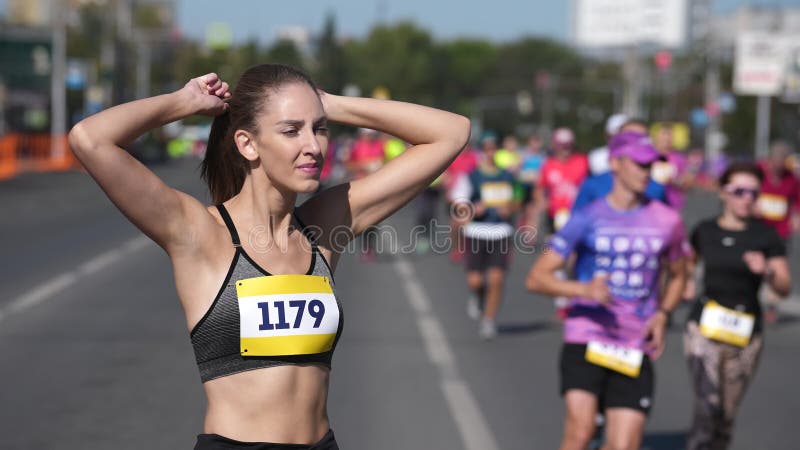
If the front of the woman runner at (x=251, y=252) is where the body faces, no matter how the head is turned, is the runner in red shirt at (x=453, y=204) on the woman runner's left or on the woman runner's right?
on the woman runner's left

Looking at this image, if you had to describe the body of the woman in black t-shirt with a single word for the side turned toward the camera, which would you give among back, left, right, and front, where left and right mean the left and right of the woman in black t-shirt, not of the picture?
front

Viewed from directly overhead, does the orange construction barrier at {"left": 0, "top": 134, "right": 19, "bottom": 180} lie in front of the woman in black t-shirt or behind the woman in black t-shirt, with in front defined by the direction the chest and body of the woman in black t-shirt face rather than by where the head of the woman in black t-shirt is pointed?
behind

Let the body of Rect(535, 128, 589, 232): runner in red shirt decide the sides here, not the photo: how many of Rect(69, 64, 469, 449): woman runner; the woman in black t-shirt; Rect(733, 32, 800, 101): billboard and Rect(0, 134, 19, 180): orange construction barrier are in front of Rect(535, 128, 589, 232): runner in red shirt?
2

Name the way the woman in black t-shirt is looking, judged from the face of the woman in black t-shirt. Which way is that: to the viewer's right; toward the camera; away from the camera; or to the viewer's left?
toward the camera

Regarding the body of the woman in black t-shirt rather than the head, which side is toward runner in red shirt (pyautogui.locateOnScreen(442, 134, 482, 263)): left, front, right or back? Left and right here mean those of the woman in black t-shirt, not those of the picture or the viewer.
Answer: back

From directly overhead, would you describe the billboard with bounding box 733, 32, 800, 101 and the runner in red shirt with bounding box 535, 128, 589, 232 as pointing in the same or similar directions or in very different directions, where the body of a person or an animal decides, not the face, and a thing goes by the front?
same or similar directions

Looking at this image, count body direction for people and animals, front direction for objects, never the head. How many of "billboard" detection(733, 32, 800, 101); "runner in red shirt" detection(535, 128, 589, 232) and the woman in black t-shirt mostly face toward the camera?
3

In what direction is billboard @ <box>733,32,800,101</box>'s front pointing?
toward the camera

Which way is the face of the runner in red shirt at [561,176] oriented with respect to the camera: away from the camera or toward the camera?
toward the camera

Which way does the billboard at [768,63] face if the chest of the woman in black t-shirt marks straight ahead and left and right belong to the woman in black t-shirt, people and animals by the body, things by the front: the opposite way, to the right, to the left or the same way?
the same way

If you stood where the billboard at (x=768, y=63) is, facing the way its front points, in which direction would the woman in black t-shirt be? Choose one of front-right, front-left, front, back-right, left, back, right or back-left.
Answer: front

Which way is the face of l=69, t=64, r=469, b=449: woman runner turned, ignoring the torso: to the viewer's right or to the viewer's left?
to the viewer's right

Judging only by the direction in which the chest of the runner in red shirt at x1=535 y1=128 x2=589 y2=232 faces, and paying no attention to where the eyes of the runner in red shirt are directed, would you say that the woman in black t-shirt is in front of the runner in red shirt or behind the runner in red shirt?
in front

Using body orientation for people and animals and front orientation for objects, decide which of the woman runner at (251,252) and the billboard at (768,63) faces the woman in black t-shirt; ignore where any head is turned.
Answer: the billboard

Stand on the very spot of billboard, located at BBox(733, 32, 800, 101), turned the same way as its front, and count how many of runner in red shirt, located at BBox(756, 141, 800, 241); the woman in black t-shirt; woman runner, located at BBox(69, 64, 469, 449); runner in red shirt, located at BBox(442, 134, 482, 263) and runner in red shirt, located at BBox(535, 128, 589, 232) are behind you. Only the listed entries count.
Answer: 0
